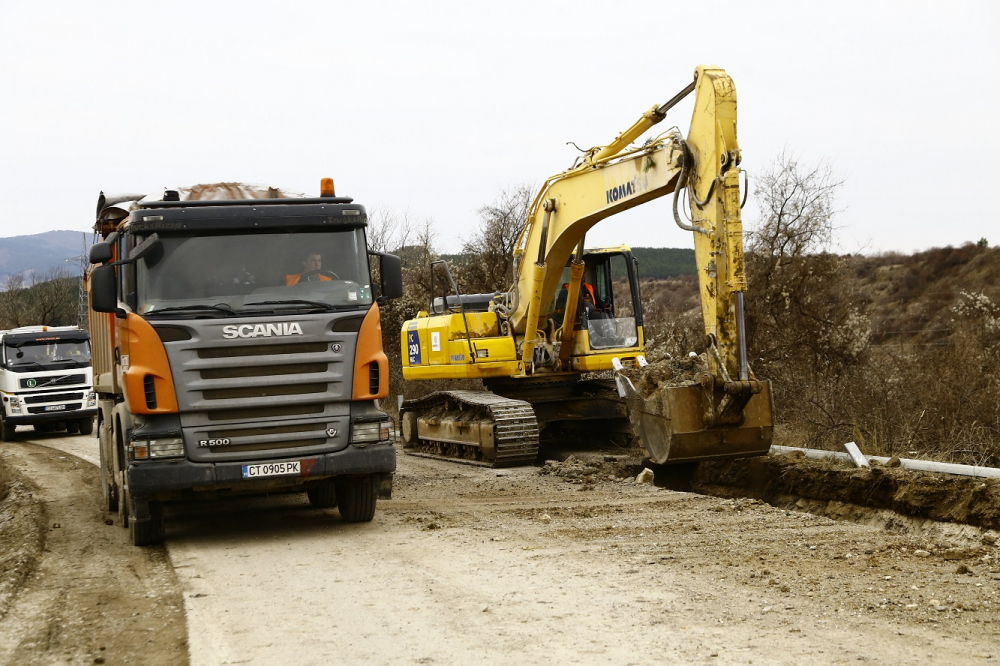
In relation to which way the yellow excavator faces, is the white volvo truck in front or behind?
behind

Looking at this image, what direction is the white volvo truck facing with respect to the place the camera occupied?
facing the viewer

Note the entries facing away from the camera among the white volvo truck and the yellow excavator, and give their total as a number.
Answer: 0

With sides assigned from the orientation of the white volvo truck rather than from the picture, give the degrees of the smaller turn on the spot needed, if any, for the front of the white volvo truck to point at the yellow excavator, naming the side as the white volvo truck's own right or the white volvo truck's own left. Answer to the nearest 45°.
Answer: approximately 45° to the white volvo truck's own left

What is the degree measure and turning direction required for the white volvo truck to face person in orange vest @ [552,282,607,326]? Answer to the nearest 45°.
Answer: approximately 45° to its left

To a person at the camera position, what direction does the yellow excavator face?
facing the viewer and to the right of the viewer

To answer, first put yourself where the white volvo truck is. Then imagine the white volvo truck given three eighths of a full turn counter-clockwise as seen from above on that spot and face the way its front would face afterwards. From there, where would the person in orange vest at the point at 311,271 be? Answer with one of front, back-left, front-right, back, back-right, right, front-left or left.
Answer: back-right

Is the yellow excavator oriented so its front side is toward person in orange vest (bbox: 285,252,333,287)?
no
